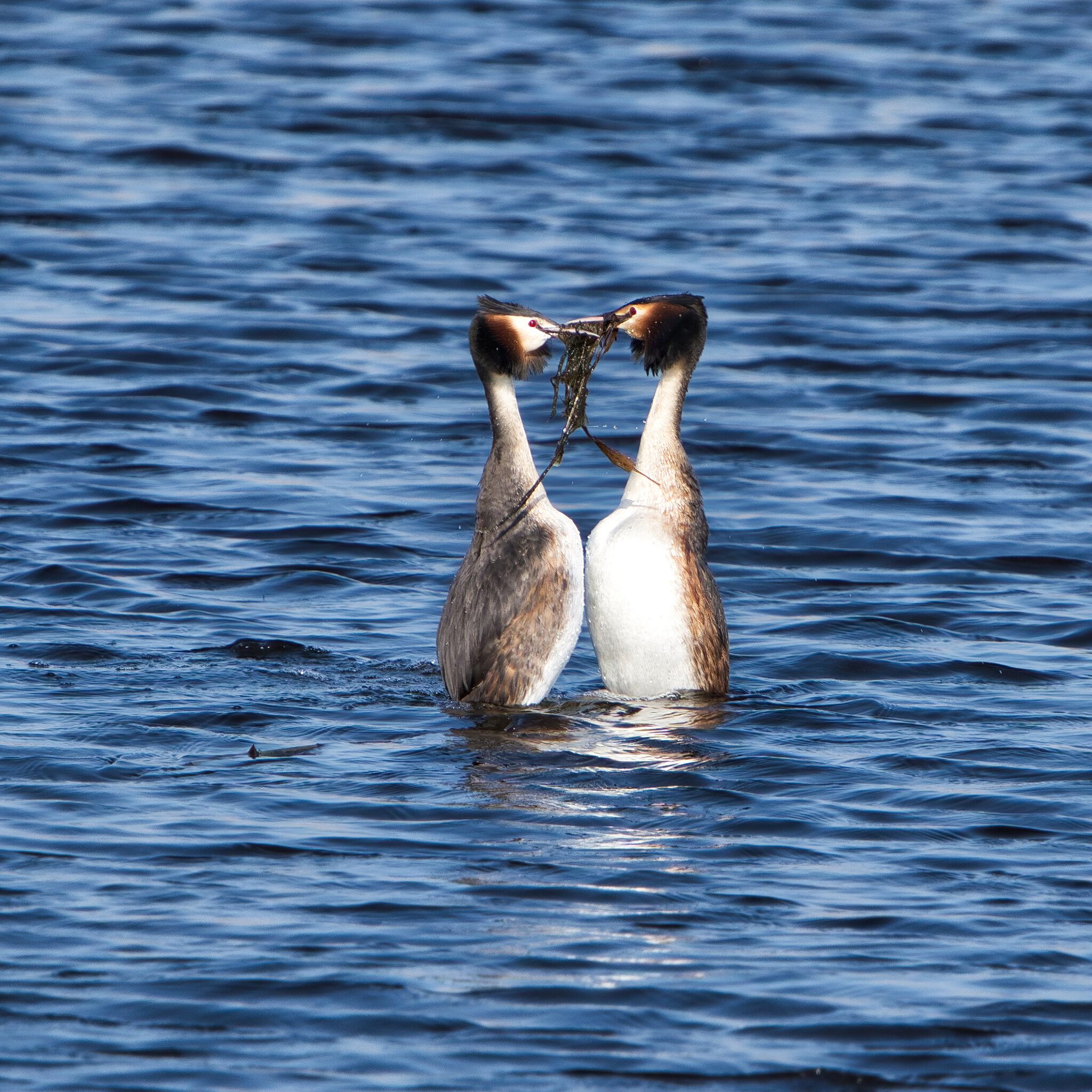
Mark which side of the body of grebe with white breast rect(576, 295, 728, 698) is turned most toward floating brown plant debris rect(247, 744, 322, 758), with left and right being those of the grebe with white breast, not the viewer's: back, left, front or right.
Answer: front

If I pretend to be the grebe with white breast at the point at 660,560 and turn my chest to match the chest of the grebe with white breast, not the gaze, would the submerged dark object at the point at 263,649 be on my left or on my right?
on my right

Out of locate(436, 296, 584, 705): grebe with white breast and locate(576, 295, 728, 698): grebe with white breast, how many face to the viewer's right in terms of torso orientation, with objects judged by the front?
1

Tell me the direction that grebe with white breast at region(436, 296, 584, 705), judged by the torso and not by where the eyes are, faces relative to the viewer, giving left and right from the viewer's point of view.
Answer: facing to the right of the viewer
